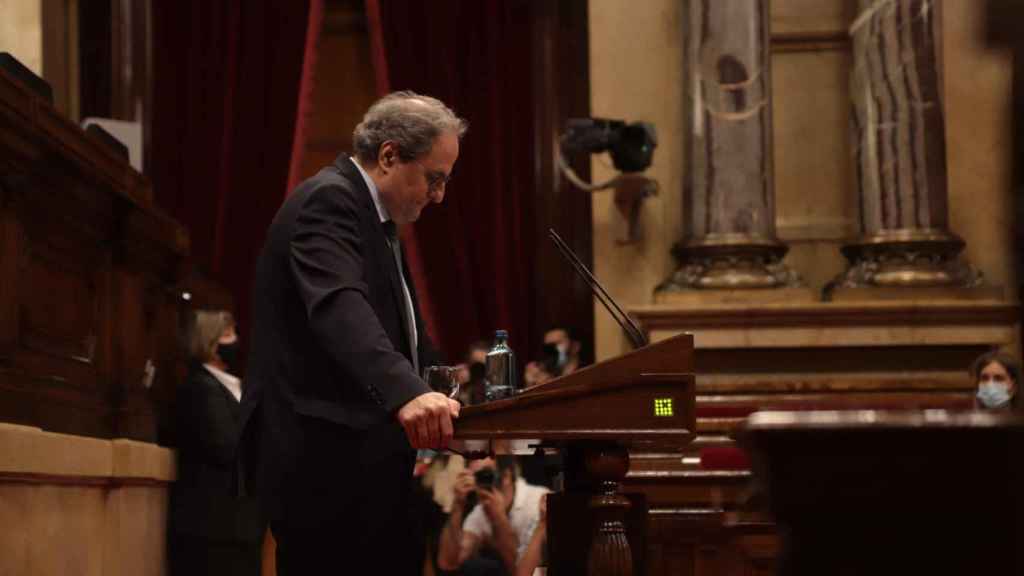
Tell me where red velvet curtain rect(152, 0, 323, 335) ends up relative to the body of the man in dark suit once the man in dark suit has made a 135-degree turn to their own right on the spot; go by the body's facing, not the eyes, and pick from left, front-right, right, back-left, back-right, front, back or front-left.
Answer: back-right

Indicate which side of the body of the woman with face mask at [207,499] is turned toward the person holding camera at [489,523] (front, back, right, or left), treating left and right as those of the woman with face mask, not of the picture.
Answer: front

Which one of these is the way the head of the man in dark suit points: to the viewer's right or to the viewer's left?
to the viewer's right

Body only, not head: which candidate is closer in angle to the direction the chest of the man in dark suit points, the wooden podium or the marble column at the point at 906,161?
the wooden podium

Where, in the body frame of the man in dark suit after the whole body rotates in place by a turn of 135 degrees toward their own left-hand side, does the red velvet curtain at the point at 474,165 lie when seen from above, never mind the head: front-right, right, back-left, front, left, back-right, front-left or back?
front-right

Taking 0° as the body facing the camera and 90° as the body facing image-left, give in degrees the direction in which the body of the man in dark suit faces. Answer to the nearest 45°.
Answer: approximately 270°

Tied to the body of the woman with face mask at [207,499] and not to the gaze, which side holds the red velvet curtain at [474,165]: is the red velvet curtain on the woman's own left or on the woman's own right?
on the woman's own left

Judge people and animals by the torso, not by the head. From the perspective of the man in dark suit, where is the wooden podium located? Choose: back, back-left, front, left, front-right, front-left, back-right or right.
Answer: front

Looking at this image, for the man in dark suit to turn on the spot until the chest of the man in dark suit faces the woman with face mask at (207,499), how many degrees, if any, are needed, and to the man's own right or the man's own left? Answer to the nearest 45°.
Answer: approximately 90° to the man's own left

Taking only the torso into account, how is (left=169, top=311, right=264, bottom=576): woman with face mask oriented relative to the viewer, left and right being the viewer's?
facing to the right of the viewer

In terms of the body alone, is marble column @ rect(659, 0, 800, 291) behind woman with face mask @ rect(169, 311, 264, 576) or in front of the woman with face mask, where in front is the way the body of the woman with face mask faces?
in front
